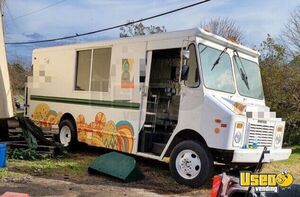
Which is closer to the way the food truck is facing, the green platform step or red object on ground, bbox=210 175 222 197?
the red object on ground

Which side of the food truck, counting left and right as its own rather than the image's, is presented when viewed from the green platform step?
right

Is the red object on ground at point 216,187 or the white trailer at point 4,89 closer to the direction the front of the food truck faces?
the red object on ground

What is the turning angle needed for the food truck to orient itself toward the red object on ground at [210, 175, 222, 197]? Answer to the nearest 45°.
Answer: approximately 45° to its right
